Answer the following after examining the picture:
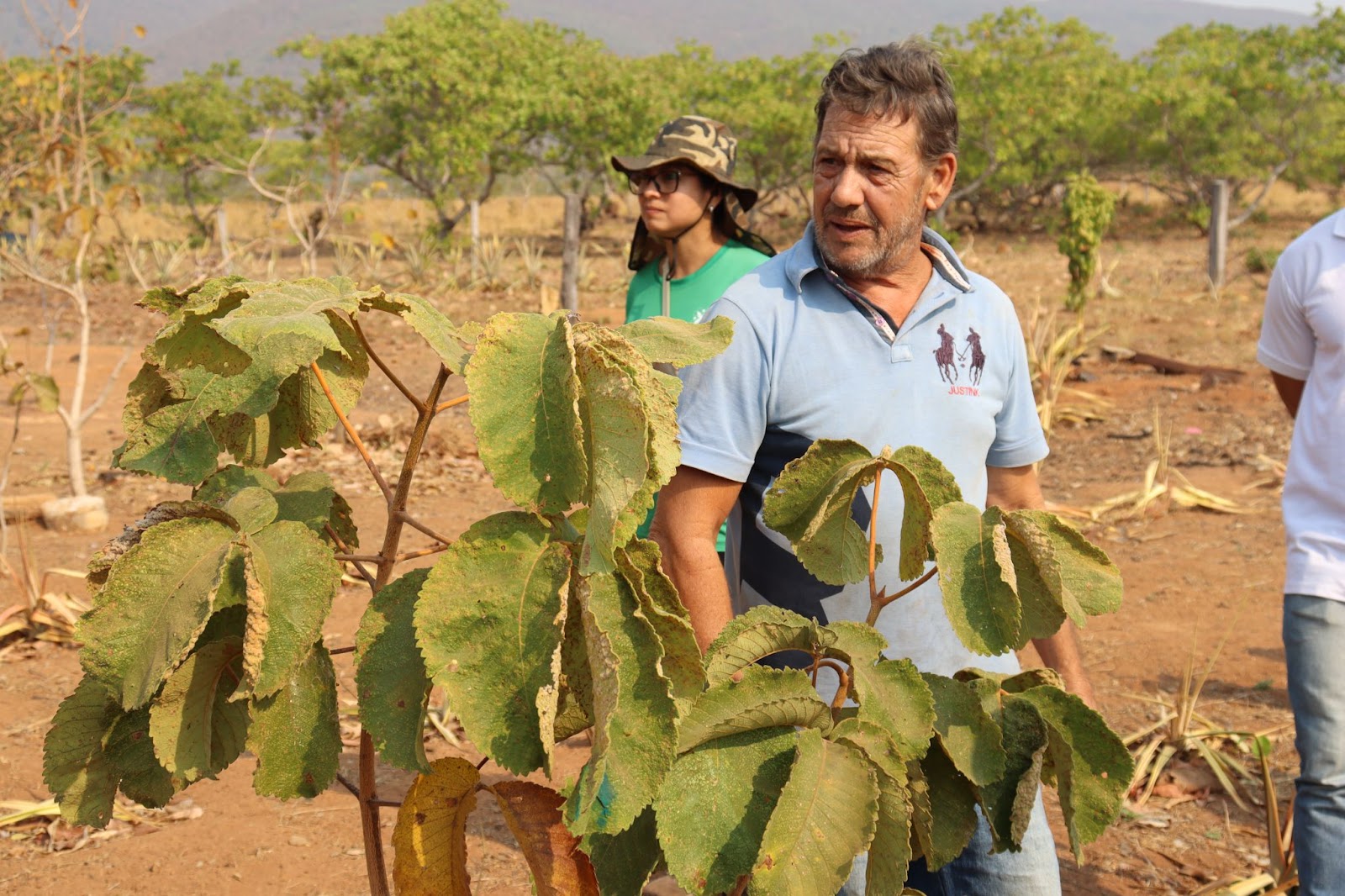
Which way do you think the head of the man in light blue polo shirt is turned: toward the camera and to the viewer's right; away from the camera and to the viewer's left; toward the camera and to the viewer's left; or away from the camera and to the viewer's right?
toward the camera and to the viewer's left

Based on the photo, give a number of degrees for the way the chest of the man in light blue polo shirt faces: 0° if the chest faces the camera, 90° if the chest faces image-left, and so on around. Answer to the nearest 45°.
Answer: approximately 0°

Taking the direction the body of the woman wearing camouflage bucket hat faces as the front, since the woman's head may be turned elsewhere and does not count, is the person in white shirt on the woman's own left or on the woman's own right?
on the woman's own left

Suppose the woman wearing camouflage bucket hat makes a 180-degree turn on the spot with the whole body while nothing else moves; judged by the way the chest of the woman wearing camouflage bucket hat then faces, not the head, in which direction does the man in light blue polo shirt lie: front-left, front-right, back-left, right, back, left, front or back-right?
back-right

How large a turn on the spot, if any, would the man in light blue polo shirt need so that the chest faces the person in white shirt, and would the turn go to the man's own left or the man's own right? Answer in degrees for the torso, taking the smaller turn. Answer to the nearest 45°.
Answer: approximately 135° to the man's own left

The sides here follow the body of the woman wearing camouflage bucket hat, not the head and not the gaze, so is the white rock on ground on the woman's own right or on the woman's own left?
on the woman's own right

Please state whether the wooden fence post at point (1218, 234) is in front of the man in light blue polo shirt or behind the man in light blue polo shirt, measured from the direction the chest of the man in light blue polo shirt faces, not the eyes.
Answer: behind

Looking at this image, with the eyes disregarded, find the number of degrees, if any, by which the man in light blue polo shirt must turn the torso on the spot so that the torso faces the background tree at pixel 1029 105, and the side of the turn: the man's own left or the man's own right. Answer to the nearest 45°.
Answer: approximately 180°

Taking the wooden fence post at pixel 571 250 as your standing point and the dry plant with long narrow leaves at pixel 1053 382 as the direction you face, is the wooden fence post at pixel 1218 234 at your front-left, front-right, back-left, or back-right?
front-left

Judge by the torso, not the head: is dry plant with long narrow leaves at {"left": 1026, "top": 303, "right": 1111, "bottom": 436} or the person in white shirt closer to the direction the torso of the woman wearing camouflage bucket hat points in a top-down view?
the person in white shirt
